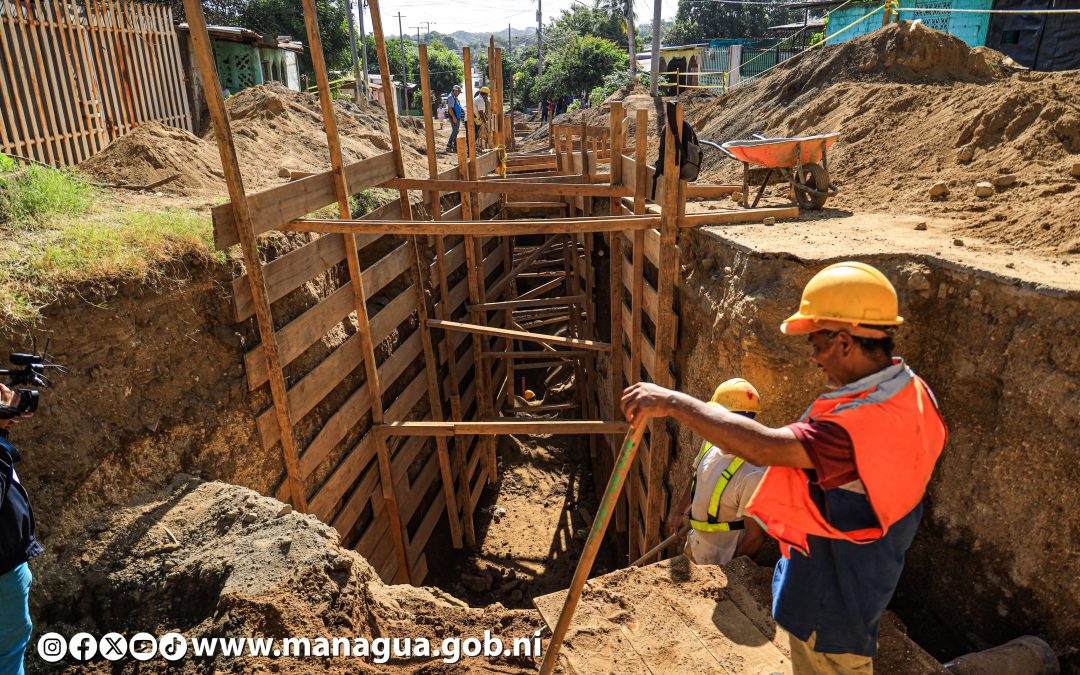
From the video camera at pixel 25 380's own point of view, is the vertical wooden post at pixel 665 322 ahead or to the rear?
ahead

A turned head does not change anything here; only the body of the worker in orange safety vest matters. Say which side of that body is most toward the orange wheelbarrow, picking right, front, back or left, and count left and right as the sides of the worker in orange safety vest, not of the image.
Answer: right

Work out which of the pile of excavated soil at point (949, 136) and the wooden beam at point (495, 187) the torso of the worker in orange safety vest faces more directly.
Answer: the wooden beam

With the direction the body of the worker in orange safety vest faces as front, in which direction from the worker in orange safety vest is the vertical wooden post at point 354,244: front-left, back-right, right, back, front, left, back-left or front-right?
front-right

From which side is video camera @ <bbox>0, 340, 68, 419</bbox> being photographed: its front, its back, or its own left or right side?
right

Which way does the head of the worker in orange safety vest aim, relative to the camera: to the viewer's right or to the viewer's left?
to the viewer's left

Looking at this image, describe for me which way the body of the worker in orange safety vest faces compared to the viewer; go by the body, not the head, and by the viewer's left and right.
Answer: facing to the left of the viewer
